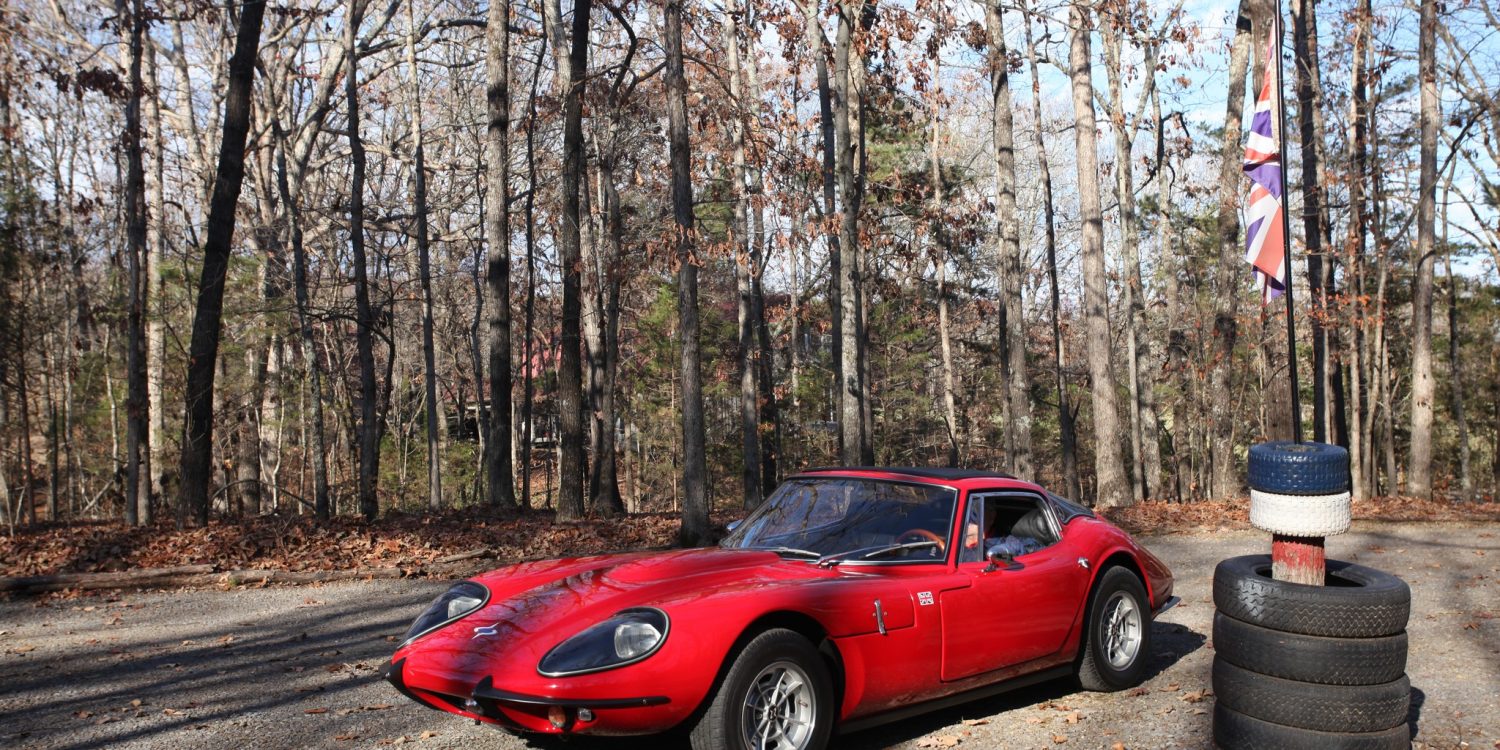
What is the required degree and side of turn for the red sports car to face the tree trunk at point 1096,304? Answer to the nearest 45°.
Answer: approximately 180°

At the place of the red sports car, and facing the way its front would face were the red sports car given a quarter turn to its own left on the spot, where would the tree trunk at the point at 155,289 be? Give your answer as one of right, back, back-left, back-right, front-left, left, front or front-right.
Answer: back

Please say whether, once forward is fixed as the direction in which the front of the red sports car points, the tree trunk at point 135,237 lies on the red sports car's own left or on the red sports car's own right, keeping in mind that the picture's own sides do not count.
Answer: on the red sports car's own right

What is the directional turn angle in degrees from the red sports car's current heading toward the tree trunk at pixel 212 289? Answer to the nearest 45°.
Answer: approximately 90° to its right

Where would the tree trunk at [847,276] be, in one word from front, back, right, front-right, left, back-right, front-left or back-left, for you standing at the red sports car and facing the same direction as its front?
back-right

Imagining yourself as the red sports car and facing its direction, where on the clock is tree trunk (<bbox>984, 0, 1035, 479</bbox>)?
The tree trunk is roughly at 5 o'clock from the red sports car.

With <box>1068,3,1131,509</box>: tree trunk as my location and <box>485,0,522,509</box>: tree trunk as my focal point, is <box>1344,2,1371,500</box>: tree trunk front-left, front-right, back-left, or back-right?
back-right

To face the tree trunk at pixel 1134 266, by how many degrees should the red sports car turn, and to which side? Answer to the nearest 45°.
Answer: approximately 180°

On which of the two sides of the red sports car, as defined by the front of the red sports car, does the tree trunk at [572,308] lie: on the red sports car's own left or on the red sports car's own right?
on the red sports car's own right

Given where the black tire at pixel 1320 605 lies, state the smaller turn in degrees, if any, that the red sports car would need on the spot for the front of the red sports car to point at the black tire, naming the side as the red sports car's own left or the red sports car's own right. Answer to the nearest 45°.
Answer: approximately 135° to the red sports car's own left

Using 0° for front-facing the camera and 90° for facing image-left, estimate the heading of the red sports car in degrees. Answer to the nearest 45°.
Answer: approximately 45°

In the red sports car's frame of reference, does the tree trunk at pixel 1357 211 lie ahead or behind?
behind

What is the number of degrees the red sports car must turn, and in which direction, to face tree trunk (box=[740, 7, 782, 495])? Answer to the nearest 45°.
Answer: approximately 135° to its right
